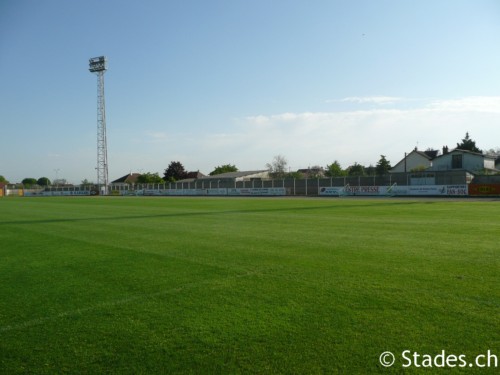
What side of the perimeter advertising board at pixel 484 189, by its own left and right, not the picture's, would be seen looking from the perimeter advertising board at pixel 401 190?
right

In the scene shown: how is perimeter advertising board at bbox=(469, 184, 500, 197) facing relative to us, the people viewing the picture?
facing the viewer
